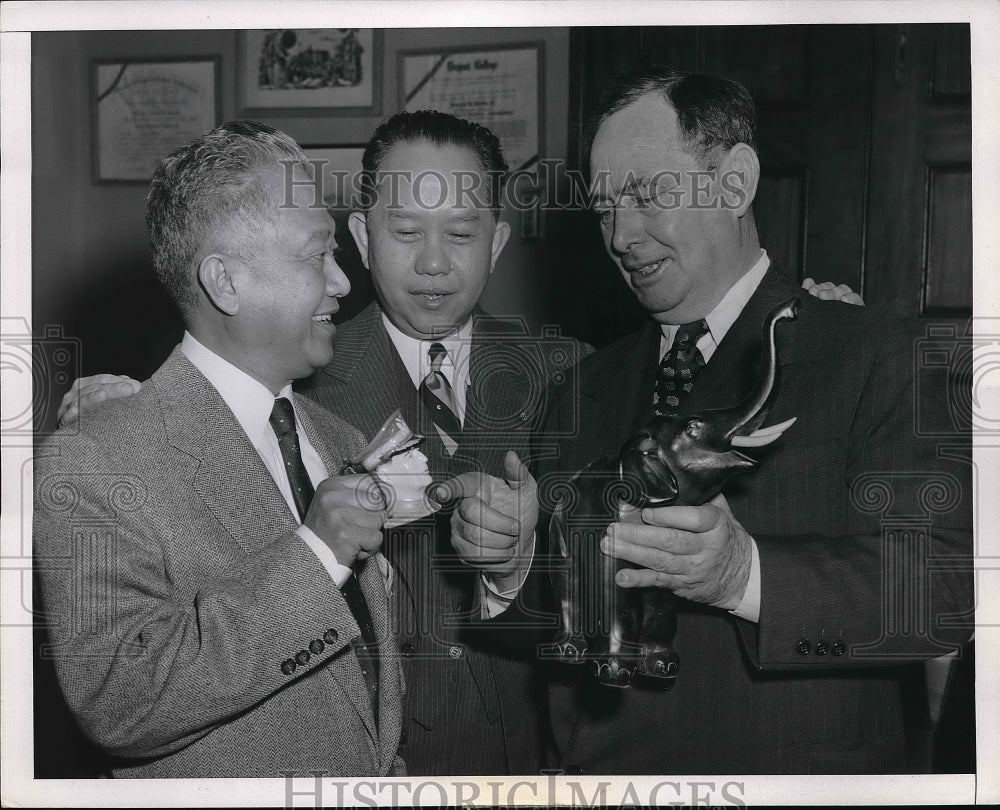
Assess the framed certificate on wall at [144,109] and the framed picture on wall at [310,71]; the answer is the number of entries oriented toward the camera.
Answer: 2

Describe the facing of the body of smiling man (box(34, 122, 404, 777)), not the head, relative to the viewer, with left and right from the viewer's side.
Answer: facing the viewer and to the right of the viewer

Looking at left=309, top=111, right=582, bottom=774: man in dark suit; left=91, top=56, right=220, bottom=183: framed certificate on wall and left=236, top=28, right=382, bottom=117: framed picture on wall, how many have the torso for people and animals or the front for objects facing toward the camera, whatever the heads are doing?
3

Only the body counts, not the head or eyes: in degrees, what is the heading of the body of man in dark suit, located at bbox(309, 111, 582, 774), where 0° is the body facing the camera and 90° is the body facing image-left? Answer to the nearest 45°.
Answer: approximately 0°

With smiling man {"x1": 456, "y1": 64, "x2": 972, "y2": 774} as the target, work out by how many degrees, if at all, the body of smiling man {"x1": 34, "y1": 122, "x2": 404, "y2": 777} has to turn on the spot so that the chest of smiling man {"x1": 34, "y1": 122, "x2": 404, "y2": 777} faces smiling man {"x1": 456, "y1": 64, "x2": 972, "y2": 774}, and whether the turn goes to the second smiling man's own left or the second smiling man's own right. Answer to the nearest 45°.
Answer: approximately 45° to the second smiling man's own left

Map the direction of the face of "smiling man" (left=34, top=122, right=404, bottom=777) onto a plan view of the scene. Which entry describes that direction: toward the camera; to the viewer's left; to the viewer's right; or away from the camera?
to the viewer's right
